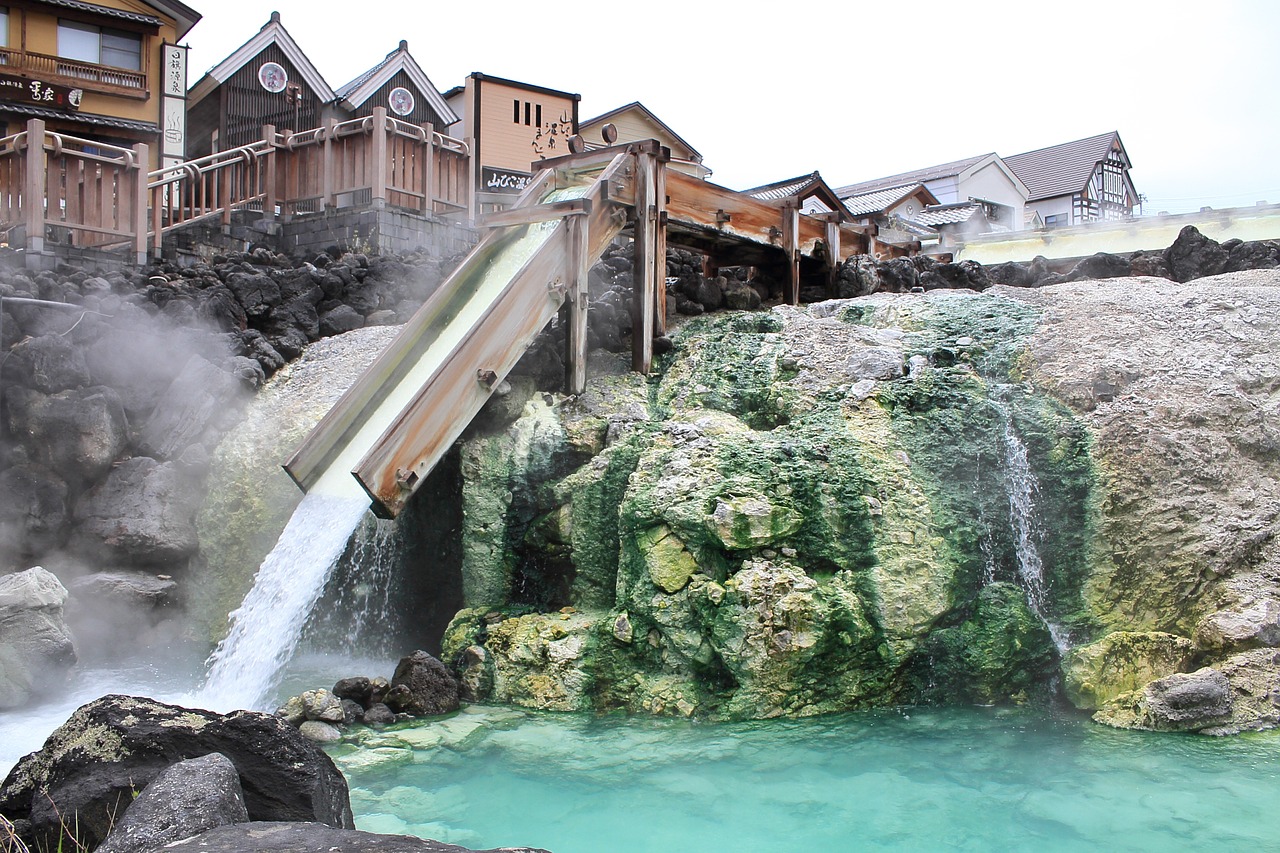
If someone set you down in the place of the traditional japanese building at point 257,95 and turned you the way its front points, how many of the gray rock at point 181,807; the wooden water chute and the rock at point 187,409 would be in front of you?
3

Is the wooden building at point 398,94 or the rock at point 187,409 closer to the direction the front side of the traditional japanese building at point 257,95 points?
the rock

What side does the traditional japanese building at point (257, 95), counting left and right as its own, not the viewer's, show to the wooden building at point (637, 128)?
left

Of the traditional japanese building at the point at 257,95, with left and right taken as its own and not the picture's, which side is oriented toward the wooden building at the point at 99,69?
right

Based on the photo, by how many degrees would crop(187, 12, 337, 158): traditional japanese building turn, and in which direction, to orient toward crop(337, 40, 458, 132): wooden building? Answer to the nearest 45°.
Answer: approximately 90° to its left

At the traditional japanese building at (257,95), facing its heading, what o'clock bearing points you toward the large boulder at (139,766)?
The large boulder is roughly at 12 o'clock from the traditional japanese building.

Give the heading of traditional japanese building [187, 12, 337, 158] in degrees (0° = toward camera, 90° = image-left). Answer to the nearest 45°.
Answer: approximately 0°

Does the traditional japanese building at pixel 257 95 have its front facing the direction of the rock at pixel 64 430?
yes

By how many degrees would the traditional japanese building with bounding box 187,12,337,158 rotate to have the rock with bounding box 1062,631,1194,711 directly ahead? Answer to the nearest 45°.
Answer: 0° — it already faces it

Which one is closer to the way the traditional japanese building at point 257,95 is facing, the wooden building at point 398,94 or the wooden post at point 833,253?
the wooden post
